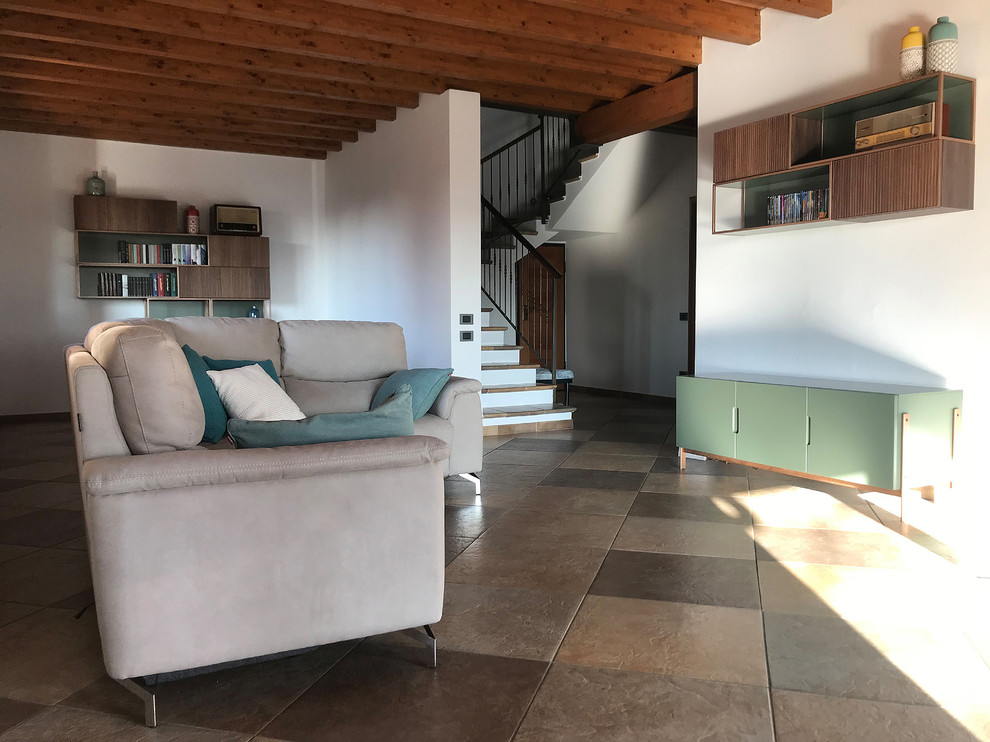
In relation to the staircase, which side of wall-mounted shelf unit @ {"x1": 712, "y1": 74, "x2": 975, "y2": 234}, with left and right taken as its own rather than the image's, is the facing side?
right

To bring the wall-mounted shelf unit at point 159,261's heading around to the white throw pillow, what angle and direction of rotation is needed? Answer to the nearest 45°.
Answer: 0° — it already faces it

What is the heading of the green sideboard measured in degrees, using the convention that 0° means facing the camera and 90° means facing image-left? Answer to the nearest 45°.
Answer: approximately 45°

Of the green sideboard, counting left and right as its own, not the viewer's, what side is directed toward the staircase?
right

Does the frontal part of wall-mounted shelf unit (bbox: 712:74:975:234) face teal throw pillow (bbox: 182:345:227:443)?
yes

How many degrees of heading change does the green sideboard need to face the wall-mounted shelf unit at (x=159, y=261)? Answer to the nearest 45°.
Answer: approximately 45° to its right

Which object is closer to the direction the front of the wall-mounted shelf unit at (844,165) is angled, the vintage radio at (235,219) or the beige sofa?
the beige sofa

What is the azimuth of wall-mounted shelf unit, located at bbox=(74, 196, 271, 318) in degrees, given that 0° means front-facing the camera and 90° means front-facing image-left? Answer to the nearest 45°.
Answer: approximately 0°

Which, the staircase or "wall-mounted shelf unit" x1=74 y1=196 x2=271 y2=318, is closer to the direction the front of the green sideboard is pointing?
the wall-mounted shelf unit

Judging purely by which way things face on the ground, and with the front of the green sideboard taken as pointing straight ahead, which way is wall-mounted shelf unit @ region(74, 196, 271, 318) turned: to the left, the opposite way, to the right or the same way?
to the left

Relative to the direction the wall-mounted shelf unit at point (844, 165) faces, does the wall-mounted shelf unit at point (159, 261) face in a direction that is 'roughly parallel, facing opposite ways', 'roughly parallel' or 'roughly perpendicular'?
roughly perpendicular

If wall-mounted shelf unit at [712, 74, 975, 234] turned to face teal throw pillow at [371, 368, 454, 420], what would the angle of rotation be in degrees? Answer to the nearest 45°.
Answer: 0° — it already faces it
